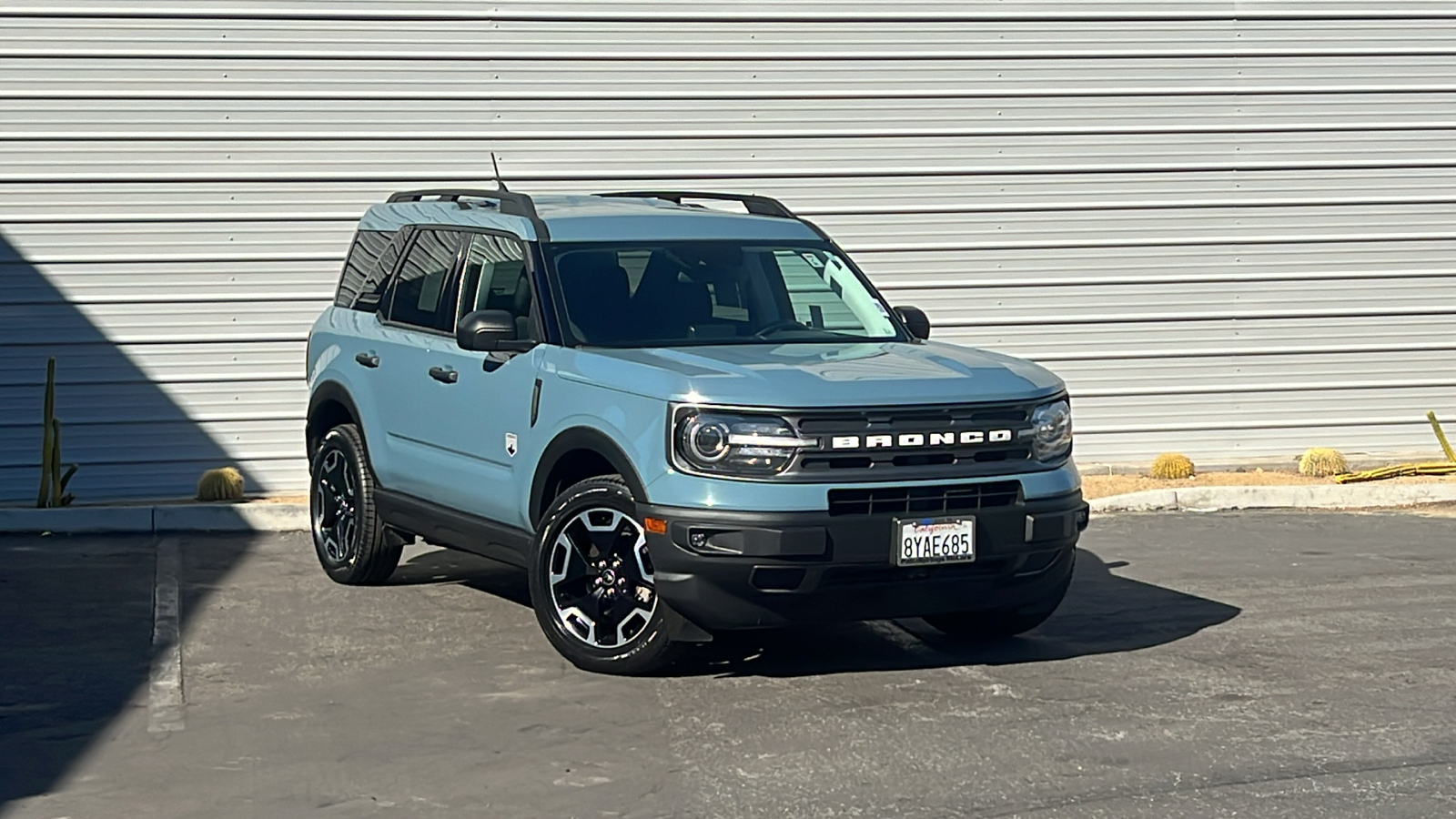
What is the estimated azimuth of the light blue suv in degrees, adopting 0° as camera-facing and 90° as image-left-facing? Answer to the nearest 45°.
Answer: approximately 315°
